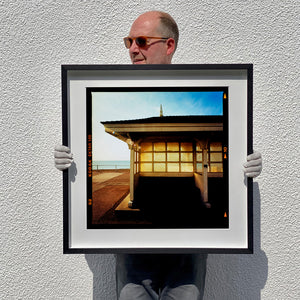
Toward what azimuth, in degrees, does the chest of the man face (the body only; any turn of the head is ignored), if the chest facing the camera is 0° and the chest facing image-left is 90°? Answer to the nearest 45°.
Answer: approximately 0°
